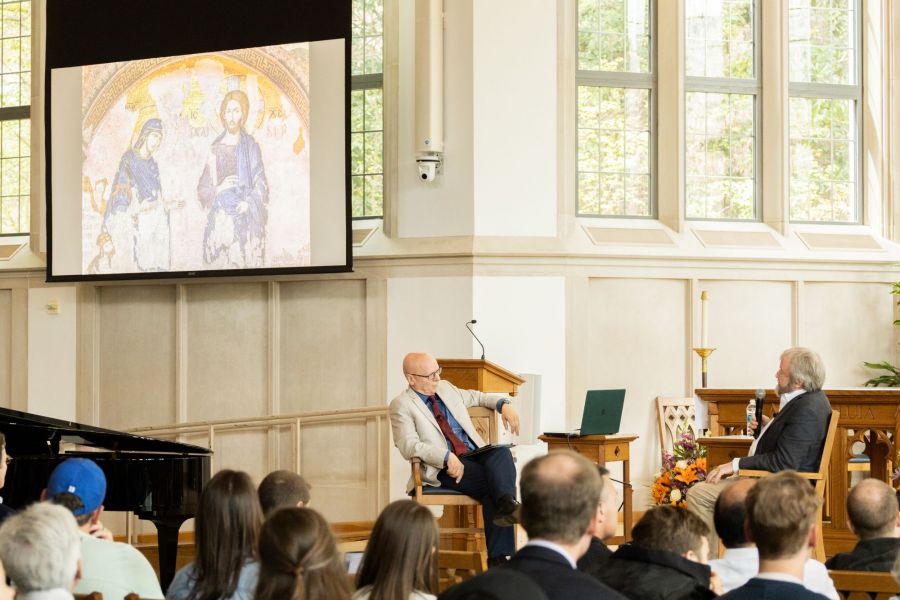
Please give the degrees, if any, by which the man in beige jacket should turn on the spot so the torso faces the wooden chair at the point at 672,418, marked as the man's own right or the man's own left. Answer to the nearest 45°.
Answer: approximately 90° to the man's own left

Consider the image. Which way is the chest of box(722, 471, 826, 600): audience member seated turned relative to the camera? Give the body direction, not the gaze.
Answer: away from the camera

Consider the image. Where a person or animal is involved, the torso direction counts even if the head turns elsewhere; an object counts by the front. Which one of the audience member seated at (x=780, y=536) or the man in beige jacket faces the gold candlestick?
the audience member seated

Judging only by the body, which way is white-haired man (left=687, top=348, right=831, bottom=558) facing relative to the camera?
to the viewer's left

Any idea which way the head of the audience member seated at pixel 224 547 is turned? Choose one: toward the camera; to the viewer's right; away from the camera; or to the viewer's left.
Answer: away from the camera

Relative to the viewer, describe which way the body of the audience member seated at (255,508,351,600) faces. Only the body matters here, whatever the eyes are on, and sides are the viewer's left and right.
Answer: facing away from the viewer

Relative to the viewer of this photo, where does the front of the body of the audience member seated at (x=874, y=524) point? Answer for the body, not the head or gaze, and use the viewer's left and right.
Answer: facing away from the viewer

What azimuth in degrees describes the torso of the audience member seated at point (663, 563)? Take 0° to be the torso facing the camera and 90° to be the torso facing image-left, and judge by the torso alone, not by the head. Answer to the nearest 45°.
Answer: approximately 225°

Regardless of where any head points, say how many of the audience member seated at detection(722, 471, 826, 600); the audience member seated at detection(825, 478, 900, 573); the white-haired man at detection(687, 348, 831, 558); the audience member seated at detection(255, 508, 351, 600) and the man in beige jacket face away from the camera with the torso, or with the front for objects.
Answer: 3

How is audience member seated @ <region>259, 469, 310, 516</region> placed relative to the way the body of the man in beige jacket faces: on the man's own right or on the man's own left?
on the man's own right
